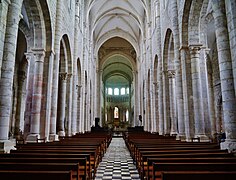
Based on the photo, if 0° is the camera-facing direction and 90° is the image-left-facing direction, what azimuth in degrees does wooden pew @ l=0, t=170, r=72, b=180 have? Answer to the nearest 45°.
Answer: approximately 180°

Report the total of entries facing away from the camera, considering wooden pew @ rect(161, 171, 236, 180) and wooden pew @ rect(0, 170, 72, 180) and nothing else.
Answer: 2

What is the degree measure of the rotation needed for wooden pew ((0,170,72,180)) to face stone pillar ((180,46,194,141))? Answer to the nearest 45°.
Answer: approximately 45° to its right

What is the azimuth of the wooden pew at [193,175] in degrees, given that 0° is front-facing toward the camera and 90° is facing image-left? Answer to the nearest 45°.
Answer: approximately 180°

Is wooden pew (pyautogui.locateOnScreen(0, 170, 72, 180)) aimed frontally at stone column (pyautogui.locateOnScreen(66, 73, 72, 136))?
yes

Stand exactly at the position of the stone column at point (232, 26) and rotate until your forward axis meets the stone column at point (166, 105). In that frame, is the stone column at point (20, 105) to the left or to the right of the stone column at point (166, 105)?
left
